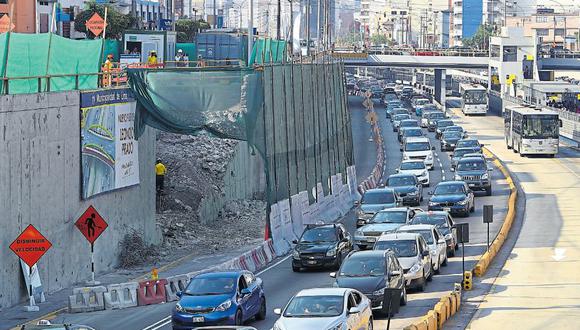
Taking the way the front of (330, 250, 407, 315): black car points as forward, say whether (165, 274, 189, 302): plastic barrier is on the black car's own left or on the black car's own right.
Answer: on the black car's own right

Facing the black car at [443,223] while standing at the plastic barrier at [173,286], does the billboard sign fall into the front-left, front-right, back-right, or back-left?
front-left

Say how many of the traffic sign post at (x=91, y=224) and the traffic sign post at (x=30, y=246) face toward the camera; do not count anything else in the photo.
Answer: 2

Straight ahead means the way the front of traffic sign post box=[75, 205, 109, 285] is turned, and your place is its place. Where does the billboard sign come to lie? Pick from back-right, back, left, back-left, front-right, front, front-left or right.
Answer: back

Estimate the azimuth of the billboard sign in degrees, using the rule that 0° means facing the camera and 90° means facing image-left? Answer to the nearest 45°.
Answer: approximately 315°

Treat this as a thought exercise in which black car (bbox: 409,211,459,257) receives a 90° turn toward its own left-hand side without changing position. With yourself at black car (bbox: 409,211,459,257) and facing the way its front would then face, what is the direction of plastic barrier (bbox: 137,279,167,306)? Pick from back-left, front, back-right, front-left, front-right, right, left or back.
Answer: right

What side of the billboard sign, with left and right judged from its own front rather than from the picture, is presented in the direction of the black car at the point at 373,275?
front

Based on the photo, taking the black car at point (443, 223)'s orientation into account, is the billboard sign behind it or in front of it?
in front

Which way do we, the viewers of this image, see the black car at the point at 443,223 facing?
facing the viewer and to the left of the viewer

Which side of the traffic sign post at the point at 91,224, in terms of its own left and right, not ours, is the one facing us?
front

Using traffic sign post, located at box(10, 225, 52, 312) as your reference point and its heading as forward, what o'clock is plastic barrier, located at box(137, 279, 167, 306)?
The plastic barrier is roughly at 8 o'clock from the traffic sign post.

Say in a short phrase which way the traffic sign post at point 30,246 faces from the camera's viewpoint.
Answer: facing the viewer

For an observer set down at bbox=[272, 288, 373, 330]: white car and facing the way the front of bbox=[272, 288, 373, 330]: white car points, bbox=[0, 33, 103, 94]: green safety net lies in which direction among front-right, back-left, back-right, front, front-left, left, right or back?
right
